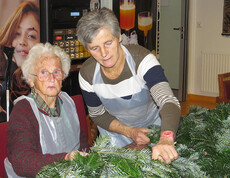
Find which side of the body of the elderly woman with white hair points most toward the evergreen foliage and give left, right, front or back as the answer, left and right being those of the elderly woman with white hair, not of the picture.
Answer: front

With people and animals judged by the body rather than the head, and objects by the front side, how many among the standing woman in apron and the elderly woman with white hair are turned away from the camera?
0

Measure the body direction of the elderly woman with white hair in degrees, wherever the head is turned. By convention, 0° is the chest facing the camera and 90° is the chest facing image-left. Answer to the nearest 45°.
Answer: approximately 315°

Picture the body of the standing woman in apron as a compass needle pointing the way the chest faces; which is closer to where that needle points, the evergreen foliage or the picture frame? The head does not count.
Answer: the evergreen foliage

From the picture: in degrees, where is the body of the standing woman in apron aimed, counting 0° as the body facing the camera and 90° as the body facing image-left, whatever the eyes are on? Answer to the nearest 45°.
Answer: approximately 0°
